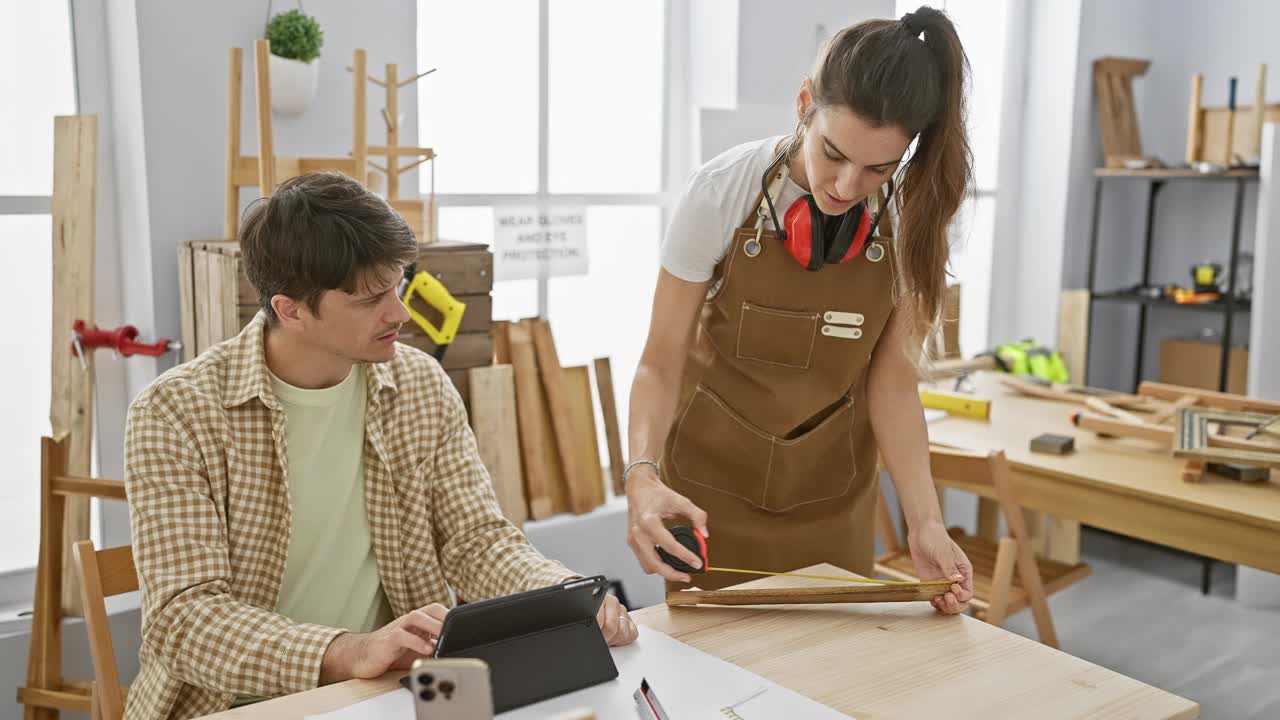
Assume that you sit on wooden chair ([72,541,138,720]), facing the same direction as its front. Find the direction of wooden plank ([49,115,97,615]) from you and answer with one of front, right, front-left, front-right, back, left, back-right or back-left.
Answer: back-left

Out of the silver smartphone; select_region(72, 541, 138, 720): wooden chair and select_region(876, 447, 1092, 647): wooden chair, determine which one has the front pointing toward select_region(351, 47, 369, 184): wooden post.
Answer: the silver smartphone

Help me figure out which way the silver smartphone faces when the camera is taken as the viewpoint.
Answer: facing away from the viewer

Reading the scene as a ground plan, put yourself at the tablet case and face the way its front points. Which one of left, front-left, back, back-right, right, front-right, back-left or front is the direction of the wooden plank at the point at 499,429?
front-right

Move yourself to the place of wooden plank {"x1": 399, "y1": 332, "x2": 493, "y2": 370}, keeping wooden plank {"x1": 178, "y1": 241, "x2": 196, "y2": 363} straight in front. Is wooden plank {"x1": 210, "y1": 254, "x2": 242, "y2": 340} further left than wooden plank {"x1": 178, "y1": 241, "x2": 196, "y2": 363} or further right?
left

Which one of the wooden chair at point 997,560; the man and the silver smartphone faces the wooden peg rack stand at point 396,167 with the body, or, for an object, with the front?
the silver smartphone

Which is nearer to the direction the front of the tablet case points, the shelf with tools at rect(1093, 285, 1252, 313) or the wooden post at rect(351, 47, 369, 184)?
the wooden post

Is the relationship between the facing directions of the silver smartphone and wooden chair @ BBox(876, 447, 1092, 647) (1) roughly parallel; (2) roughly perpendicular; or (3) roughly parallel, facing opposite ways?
roughly perpendicular

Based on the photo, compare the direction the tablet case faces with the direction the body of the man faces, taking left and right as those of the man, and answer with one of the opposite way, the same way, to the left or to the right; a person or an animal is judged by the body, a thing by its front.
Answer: the opposite way

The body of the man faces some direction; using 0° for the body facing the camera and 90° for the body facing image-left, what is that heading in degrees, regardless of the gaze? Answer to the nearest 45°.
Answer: approximately 315°

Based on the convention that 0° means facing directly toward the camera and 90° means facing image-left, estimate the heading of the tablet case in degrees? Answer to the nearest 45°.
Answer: approximately 135°
